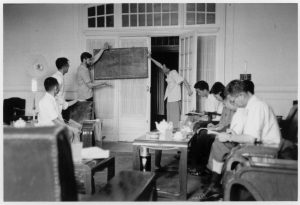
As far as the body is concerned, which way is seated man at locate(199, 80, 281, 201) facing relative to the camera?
to the viewer's left

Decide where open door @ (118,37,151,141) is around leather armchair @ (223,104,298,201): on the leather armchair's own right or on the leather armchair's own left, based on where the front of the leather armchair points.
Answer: on the leather armchair's own right

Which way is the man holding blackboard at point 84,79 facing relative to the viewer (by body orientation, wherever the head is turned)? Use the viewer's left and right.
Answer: facing to the right of the viewer

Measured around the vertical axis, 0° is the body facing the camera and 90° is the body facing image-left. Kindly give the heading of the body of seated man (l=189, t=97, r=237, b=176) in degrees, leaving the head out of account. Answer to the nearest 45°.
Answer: approximately 90°

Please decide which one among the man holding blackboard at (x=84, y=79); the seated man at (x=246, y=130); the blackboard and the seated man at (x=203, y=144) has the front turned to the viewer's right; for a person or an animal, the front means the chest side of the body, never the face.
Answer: the man holding blackboard

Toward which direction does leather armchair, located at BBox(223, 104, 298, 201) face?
to the viewer's left

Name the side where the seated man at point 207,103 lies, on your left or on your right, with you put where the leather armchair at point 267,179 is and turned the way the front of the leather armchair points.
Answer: on your right

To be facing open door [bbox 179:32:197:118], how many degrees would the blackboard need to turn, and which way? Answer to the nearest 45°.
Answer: approximately 90° to its left
